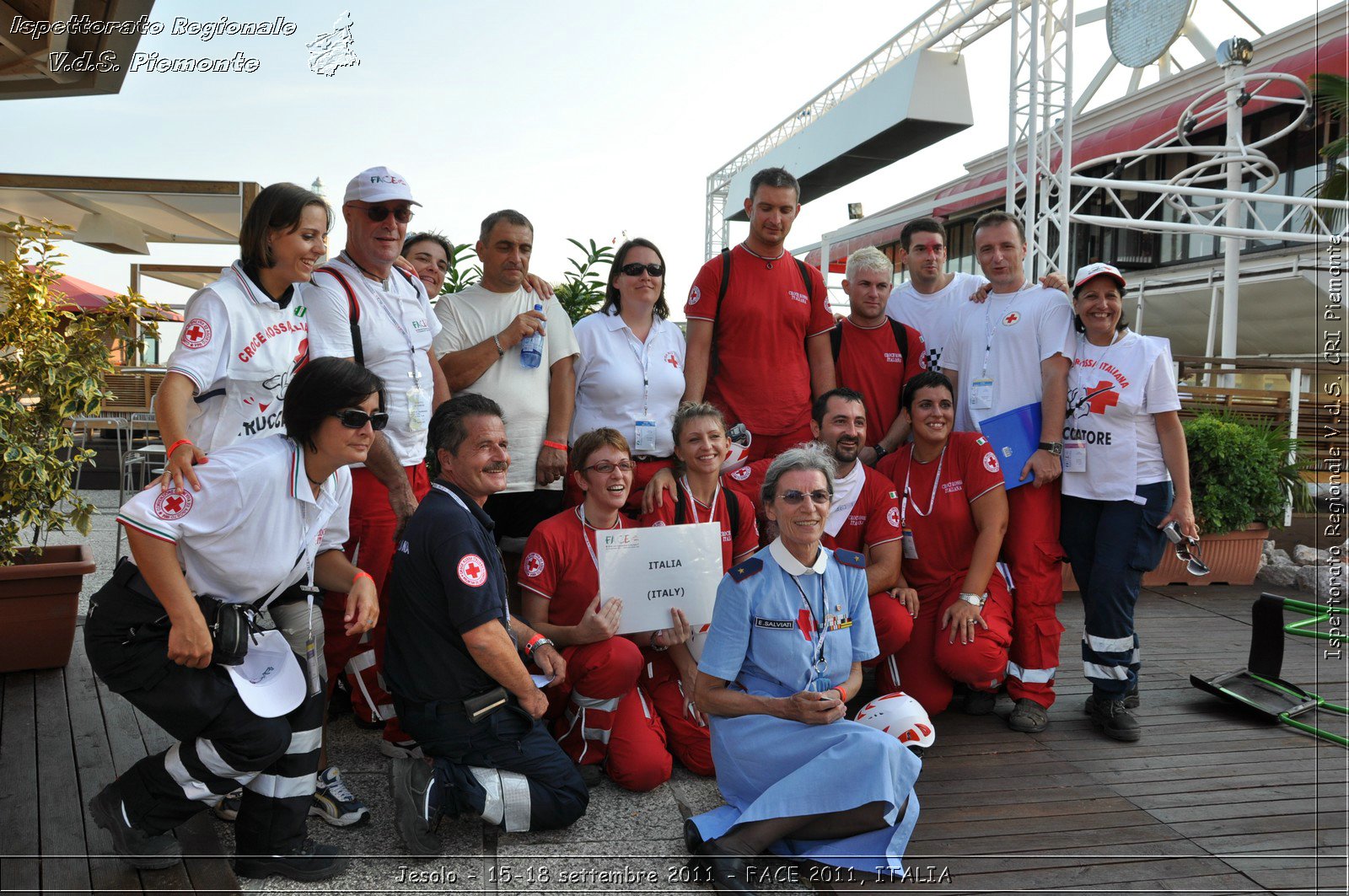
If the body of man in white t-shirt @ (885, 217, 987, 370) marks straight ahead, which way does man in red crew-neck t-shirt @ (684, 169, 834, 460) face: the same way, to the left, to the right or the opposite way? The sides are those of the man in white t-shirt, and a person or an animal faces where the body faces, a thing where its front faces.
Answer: the same way

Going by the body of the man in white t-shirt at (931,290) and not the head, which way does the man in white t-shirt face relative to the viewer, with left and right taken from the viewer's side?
facing the viewer

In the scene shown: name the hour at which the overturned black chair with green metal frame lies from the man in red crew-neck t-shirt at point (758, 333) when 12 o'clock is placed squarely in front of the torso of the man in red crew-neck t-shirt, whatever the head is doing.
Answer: The overturned black chair with green metal frame is roughly at 9 o'clock from the man in red crew-neck t-shirt.

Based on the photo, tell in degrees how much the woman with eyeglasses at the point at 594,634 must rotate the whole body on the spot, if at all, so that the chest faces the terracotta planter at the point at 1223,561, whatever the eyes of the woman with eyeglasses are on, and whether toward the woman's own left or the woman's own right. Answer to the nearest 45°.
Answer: approximately 90° to the woman's own left

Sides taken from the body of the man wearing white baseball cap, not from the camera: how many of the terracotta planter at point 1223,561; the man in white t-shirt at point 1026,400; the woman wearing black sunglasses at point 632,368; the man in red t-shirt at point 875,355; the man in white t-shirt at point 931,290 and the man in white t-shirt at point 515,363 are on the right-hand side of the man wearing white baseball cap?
0

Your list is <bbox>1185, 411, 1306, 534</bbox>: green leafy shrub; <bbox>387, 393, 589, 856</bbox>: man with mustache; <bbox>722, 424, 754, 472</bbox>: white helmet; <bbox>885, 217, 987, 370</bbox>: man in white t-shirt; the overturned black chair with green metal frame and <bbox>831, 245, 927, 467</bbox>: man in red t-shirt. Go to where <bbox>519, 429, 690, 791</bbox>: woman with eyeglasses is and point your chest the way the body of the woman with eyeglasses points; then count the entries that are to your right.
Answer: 1

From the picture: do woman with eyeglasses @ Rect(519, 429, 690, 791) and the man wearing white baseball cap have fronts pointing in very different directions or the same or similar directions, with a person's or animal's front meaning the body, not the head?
same or similar directions

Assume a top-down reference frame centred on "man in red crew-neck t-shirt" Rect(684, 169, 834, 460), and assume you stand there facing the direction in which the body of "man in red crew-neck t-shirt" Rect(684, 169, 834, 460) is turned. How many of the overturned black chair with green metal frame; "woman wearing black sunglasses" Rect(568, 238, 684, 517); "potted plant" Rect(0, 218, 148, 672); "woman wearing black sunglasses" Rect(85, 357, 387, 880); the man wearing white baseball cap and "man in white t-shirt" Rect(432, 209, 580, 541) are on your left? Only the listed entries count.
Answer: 1

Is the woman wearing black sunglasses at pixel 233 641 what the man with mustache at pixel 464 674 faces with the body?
no

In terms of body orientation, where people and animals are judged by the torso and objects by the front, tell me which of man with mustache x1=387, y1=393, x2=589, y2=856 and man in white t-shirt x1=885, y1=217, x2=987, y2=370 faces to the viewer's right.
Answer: the man with mustache

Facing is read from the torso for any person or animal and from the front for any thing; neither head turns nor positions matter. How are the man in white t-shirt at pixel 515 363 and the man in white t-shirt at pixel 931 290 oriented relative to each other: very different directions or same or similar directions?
same or similar directions

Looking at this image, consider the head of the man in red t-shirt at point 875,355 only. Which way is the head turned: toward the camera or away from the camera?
toward the camera

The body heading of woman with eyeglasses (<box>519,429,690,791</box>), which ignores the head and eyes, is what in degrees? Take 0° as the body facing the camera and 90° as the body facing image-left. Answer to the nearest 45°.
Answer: approximately 315°

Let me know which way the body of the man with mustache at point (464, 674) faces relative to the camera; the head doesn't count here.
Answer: to the viewer's right

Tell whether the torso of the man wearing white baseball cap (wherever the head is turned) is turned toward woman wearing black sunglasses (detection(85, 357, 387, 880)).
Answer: no

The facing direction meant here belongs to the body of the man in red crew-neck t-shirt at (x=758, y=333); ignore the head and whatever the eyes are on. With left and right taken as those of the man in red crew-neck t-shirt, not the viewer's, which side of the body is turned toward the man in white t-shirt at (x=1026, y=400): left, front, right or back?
left

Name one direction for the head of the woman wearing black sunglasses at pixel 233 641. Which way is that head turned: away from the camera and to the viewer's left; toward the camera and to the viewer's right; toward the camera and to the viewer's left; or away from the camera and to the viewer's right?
toward the camera and to the viewer's right

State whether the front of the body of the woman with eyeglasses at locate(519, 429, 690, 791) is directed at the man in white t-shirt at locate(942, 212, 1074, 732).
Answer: no

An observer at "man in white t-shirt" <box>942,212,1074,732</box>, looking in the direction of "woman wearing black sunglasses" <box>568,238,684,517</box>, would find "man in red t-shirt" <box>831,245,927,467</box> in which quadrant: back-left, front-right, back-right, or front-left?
front-right
